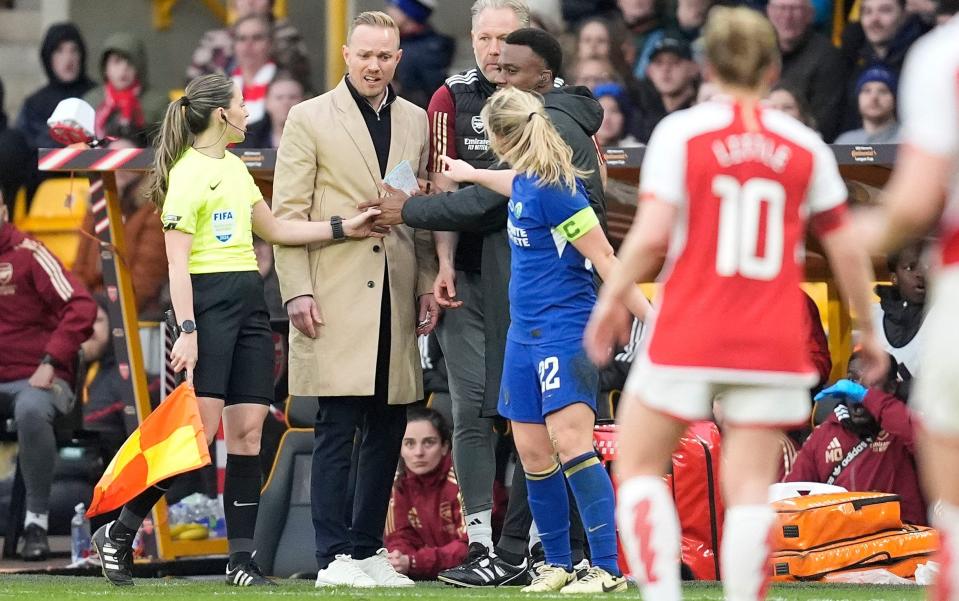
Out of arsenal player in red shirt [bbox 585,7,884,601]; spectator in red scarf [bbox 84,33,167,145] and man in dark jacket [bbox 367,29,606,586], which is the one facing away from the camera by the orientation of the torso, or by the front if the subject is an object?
the arsenal player in red shirt

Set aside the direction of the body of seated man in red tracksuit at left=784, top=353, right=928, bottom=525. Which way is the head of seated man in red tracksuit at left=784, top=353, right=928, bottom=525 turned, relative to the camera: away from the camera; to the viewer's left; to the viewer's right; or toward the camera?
toward the camera

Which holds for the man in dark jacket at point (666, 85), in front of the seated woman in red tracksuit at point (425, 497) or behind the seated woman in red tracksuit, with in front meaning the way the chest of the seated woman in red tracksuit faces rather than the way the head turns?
behind

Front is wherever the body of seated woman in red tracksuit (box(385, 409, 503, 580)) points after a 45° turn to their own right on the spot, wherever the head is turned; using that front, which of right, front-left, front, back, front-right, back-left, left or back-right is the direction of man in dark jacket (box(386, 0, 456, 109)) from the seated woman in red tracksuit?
back-right

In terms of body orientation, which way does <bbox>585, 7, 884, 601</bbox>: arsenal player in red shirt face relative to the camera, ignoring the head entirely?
away from the camera

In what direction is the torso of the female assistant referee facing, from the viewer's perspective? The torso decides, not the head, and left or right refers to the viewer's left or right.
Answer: facing the viewer and to the right of the viewer

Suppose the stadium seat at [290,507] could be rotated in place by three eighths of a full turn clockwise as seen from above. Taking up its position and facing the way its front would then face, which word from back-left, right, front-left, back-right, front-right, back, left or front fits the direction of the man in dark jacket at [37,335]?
front

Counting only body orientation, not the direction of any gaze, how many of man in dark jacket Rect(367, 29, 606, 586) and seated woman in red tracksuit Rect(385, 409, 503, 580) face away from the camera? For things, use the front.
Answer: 0

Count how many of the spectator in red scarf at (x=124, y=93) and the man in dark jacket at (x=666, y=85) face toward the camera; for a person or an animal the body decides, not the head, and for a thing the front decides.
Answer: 2

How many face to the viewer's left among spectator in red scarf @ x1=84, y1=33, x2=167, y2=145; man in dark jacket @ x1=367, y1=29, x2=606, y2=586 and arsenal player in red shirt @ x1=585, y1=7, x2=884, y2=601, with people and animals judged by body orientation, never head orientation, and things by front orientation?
1

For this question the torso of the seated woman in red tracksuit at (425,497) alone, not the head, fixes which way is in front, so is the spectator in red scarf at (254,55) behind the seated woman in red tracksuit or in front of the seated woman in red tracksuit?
behind

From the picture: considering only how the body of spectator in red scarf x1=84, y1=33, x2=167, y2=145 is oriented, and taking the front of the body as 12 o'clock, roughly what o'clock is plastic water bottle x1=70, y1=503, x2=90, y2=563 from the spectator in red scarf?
The plastic water bottle is roughly at 12 o'clock from the spectator in red scarf.

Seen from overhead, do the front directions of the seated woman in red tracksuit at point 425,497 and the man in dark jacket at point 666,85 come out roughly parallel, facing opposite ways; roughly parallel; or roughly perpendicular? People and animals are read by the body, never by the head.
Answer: roughly parallel

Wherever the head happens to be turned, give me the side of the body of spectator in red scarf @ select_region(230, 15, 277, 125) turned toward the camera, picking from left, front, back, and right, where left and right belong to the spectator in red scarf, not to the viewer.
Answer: front

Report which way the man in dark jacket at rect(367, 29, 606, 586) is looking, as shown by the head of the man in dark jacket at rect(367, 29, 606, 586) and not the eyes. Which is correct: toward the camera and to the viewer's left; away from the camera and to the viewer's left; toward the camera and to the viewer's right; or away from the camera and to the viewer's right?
toward the camera and to the viewer's left

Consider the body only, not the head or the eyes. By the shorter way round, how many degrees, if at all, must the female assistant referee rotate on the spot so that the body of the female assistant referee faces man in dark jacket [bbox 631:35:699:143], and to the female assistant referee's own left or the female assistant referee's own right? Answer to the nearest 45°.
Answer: approximately 90° to the female assistant referee's own left

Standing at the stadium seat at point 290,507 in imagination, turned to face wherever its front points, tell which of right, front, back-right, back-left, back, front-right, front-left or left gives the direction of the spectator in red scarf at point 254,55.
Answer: back

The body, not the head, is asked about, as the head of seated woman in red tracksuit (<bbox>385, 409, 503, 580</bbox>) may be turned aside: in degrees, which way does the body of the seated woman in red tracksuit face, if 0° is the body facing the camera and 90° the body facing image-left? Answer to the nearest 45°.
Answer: approximately 0°

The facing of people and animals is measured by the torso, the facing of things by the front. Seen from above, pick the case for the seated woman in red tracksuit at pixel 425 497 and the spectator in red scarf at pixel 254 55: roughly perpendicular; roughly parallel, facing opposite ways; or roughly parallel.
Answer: roughly parallel
